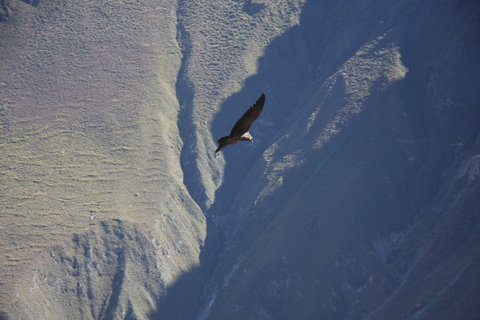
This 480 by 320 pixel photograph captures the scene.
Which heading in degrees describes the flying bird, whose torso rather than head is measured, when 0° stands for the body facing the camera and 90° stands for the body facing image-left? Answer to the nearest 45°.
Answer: approximately 270°
